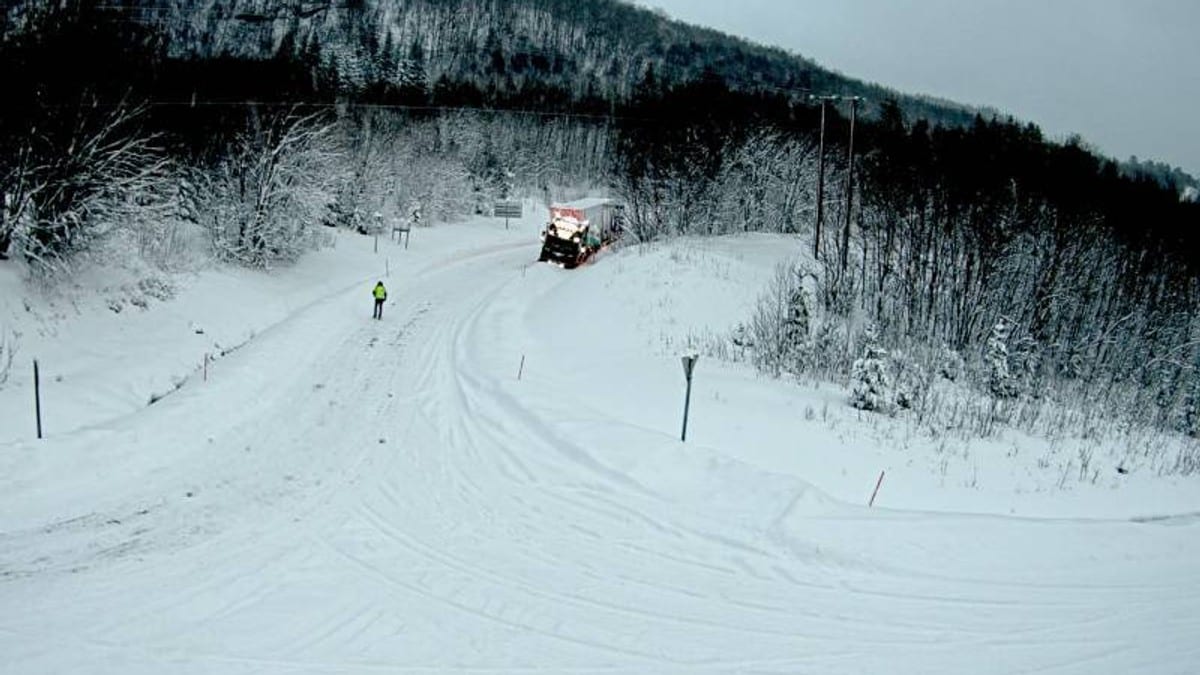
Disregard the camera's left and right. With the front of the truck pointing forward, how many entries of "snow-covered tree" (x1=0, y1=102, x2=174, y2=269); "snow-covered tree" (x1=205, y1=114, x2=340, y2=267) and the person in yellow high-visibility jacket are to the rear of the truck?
0

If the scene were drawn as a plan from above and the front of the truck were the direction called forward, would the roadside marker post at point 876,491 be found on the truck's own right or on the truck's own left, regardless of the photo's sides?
on the truck's own left

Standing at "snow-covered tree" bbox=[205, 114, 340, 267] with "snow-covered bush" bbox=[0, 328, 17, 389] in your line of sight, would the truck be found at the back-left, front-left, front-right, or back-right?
back-left

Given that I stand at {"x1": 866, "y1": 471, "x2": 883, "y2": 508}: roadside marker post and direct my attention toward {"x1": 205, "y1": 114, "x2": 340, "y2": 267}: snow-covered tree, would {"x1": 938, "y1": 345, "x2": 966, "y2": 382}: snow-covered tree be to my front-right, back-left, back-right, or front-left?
front-right

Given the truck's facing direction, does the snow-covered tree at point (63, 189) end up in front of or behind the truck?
in front

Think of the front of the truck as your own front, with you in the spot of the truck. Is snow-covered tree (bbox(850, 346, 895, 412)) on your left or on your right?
on your left

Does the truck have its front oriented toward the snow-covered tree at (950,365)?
no

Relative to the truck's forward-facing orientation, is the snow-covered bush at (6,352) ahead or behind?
ahead

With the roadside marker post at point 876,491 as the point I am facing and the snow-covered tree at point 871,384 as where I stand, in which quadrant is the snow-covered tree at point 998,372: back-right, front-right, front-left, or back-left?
back-left

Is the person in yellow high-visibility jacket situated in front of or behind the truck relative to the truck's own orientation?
in front
